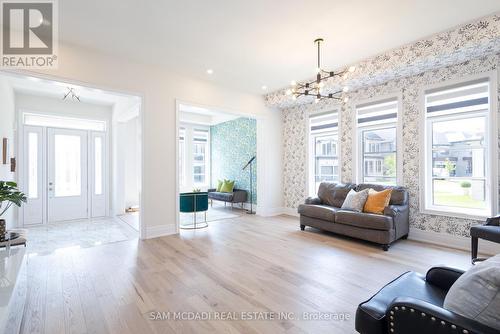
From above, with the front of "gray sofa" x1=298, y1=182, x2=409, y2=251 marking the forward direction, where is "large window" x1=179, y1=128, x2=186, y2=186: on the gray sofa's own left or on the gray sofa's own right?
on the gray sofa's own right

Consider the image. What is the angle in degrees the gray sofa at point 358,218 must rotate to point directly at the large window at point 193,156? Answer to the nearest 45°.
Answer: approximately 90° to its right

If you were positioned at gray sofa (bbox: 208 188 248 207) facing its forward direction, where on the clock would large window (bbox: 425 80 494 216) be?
The large window is roughly at 9 o'clock from the gray sofa.

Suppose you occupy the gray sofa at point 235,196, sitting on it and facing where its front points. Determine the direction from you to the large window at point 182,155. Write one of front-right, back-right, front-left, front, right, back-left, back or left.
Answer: right

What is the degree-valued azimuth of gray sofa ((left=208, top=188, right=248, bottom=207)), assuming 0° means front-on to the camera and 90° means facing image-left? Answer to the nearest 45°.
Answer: approximately 45°

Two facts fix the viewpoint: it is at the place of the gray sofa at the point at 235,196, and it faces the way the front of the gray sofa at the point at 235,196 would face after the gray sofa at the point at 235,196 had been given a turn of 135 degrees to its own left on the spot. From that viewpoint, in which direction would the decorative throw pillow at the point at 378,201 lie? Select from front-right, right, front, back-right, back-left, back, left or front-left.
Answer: front-right

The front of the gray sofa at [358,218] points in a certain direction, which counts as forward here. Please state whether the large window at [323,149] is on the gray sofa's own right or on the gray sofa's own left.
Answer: on the gray sofa's own right

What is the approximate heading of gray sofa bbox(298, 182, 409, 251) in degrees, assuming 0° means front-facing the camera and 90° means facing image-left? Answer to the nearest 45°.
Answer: approximately 45°

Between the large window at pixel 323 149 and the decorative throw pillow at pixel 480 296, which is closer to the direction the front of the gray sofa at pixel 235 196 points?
the decorative throw pillow

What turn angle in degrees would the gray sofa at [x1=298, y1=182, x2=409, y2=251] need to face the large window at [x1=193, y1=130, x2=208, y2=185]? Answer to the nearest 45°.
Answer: approximately 90° to its right

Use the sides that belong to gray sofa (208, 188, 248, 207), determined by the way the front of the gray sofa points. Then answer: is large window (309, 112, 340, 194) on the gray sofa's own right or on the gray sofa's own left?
on the gray sofa's own left

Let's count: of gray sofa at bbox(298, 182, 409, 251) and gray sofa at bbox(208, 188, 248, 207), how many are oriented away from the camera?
0
